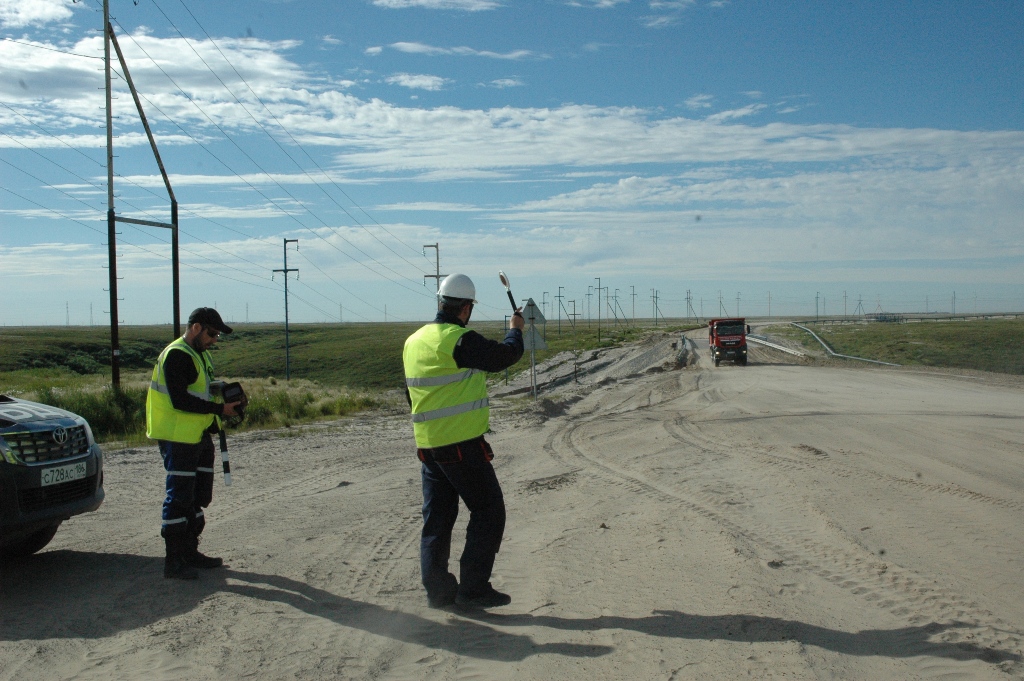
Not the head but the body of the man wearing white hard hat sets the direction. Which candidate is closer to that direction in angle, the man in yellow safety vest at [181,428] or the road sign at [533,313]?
the road sign

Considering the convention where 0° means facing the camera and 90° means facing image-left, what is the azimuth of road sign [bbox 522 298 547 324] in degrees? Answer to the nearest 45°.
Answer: approximately 180°

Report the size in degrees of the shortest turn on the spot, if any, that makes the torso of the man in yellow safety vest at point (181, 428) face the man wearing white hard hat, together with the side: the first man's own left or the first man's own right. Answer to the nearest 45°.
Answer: approximately 45° to the first man's own right

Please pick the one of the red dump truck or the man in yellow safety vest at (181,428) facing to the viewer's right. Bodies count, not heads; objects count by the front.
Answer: the man in yellow safety vest

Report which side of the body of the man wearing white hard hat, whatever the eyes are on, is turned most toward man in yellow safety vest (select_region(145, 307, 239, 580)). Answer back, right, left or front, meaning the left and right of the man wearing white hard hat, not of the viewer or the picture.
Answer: left

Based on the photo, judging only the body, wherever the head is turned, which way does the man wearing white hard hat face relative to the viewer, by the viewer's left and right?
facing away from the viewer and to the right of the viewer

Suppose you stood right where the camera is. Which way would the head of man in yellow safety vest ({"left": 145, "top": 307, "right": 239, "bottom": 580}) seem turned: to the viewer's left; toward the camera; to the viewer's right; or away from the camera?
to the viewer's right

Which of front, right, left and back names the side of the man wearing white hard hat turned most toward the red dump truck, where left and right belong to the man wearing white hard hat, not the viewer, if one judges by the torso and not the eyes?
front

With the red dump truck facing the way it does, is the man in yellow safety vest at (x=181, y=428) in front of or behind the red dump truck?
in front

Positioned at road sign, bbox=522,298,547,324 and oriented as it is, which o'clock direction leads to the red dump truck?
The red dump truck is roughly at 1 o'clock from the road sign.

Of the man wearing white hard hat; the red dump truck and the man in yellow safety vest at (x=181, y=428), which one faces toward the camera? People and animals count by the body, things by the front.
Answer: the red dump truck

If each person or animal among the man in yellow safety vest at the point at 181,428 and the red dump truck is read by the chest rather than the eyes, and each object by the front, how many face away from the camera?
0

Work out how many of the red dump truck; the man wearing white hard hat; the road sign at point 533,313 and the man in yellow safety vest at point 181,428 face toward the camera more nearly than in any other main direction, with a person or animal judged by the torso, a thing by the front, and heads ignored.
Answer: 1

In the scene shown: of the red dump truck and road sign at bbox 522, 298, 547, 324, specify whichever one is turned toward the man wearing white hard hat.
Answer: the red dump truck

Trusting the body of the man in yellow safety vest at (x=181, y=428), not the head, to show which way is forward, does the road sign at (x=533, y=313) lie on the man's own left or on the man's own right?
on the man's own left

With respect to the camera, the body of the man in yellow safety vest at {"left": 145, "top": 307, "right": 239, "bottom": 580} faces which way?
to the viewer's right

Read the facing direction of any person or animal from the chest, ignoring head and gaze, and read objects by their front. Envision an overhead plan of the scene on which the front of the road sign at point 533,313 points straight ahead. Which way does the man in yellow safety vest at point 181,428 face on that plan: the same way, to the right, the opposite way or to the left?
to the right

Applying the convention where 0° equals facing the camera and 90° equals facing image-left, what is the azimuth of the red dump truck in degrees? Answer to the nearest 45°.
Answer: approximately 0°

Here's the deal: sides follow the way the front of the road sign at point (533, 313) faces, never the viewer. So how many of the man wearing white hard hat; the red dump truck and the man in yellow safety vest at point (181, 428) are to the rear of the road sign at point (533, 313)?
2
